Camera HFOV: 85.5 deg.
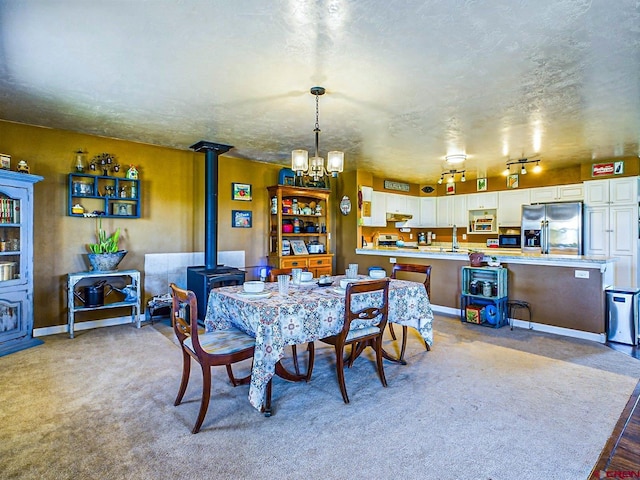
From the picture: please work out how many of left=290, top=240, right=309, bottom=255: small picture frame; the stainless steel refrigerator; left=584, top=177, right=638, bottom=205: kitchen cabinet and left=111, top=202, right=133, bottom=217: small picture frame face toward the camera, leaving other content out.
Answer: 4

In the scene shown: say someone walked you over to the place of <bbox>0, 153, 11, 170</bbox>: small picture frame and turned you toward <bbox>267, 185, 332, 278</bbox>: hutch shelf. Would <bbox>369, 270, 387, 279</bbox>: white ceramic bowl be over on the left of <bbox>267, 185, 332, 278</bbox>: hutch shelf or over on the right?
right

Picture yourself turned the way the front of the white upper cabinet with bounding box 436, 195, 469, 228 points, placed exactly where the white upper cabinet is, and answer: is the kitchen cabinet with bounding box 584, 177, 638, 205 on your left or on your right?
on your left

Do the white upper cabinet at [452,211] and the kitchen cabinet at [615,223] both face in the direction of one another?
no

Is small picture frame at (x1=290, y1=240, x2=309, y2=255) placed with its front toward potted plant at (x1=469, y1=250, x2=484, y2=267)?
no

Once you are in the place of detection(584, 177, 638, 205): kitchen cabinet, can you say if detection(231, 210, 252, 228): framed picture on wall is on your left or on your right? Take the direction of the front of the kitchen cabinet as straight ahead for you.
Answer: on your right

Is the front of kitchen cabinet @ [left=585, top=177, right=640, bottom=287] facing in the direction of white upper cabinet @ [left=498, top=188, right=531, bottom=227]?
no

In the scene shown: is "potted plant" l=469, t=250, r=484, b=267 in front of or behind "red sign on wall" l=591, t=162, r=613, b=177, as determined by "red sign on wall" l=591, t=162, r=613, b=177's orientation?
in front

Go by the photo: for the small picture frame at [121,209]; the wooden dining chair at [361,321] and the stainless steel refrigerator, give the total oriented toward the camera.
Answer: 2

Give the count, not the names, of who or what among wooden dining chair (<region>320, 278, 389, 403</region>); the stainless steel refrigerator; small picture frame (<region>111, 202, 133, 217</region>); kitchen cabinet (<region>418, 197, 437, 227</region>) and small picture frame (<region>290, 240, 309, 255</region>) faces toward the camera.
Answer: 4

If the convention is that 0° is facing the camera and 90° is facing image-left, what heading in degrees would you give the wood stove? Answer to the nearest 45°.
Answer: approximately 315°

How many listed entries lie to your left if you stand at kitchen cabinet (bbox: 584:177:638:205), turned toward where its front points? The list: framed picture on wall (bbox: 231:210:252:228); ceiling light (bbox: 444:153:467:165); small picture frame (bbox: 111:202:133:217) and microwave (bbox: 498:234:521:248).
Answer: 0

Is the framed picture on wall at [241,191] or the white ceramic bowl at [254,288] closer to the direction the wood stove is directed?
the white ceramic bowl

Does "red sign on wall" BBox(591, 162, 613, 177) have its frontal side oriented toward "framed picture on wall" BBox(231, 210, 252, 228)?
no

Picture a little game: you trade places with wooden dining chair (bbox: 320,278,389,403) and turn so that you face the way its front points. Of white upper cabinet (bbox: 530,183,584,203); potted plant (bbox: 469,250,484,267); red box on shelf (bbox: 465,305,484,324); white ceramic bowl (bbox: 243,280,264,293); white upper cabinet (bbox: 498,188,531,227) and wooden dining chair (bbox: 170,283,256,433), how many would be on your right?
4

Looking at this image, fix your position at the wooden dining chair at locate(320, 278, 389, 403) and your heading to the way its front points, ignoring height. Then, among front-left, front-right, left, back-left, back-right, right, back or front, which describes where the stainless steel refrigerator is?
right

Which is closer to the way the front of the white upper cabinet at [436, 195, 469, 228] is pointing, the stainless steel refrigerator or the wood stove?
the wood stove

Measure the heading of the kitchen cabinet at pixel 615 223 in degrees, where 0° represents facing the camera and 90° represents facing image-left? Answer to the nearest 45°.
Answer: approximately 45°

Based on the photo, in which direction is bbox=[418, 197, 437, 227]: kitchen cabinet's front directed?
toward the camera
